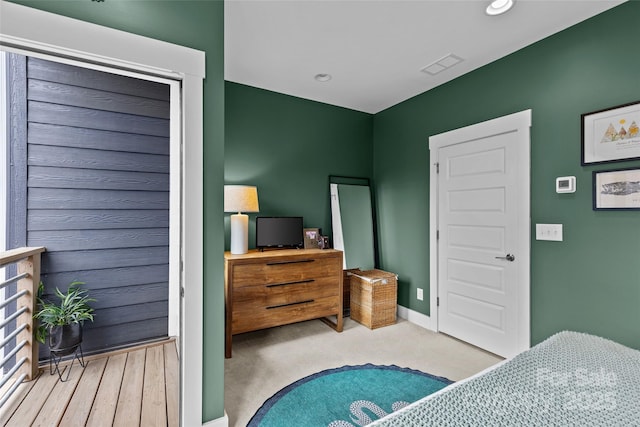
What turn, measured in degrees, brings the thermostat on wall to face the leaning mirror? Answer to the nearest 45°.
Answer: approximately 45° to its right

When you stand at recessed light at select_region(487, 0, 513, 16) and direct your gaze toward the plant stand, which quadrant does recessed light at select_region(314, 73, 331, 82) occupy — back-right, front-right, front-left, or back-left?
front-right

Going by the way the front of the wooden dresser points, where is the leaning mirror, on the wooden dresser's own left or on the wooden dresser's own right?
on the wooden dresser's own left

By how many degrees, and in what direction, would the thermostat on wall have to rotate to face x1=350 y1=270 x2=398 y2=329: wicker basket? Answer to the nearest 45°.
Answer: approximately 45° to its right

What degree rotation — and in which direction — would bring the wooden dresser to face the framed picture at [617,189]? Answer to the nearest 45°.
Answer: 0° — it already faces it

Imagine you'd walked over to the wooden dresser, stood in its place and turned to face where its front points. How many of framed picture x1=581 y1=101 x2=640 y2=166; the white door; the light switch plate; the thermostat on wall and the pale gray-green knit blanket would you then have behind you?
0

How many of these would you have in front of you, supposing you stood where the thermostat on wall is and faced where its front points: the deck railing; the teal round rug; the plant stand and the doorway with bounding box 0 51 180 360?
4

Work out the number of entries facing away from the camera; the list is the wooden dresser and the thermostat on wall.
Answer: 0

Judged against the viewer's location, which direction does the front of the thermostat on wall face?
facing the viewer and to the left of the viewer

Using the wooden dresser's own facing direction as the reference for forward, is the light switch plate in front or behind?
in front

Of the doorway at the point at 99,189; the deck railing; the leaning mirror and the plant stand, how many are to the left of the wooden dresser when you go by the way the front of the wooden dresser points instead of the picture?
1

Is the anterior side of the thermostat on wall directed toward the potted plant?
yes

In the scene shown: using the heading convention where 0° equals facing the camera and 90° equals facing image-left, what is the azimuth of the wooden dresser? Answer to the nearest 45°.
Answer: approximately 315°

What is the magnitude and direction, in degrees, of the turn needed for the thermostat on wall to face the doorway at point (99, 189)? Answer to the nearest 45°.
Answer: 0° — it already faces it

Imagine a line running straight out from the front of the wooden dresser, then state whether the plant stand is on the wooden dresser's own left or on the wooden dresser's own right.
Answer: on the wooden dresser's own right

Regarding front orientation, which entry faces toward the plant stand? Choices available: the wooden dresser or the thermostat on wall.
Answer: the thermostat on wall
